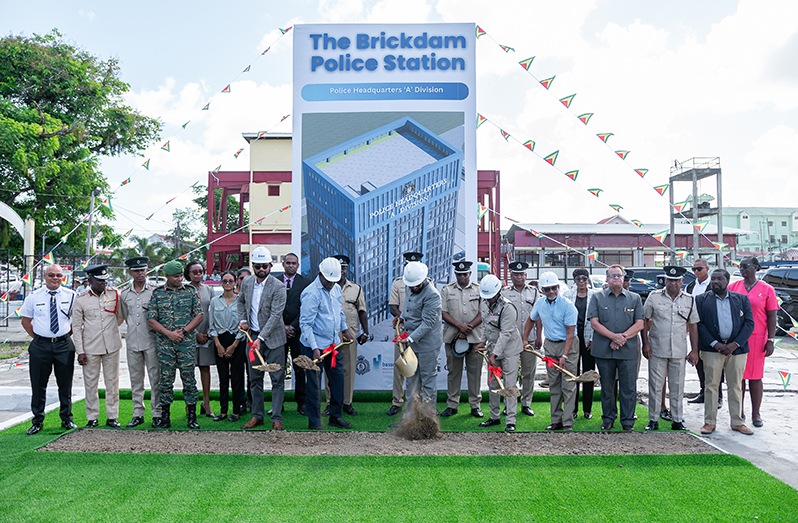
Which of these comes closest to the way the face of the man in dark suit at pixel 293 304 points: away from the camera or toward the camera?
toward the camera

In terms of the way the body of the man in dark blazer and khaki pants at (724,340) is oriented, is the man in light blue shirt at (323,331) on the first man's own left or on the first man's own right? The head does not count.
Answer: on the first man's own right

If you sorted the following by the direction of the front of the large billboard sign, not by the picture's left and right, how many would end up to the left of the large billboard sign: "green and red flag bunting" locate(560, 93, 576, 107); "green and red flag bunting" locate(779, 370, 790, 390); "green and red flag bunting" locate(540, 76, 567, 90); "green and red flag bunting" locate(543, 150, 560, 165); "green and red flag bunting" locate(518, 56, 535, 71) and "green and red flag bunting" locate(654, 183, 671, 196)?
6

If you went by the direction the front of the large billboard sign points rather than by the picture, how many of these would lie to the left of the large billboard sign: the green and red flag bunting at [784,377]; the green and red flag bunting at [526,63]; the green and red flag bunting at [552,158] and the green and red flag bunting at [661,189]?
4

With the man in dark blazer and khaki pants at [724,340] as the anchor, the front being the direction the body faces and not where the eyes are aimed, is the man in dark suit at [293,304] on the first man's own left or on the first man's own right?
on the first man's own right

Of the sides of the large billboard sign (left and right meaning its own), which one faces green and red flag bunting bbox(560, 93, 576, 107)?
left

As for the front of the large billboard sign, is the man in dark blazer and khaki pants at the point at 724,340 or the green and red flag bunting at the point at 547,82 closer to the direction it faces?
the man in dark blazer and khaki pants

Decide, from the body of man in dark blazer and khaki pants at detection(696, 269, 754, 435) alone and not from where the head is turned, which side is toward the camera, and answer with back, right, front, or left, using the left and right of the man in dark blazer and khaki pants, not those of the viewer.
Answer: front

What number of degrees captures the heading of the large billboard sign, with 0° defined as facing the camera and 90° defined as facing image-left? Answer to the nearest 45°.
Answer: approximately 0°

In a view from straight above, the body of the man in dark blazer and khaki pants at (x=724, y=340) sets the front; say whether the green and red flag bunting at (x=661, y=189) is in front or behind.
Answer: behind
